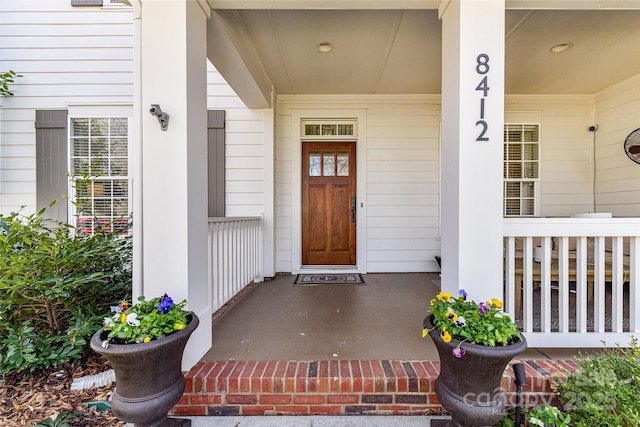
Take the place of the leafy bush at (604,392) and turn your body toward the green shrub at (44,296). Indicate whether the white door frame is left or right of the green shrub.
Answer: right

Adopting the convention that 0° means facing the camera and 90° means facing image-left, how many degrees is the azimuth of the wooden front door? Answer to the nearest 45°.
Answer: approximately 0°

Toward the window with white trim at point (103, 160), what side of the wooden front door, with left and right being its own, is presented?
right

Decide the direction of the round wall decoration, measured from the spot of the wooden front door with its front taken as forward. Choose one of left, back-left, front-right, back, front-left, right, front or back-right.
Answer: left

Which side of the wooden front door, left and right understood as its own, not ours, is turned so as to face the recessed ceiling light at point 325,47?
front

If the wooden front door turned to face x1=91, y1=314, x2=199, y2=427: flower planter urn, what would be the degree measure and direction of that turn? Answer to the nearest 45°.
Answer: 0° — it already faces it

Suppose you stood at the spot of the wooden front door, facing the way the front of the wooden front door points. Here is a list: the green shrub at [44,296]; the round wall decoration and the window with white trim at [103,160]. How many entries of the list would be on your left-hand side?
1

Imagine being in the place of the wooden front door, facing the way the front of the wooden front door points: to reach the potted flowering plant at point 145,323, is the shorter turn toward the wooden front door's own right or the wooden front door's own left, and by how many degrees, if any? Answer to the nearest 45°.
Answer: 0° — it already faces it

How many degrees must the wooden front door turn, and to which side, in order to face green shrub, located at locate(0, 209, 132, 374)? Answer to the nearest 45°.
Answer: approximately 45° to its right

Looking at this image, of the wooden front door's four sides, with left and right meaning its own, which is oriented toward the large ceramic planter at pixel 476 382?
front
